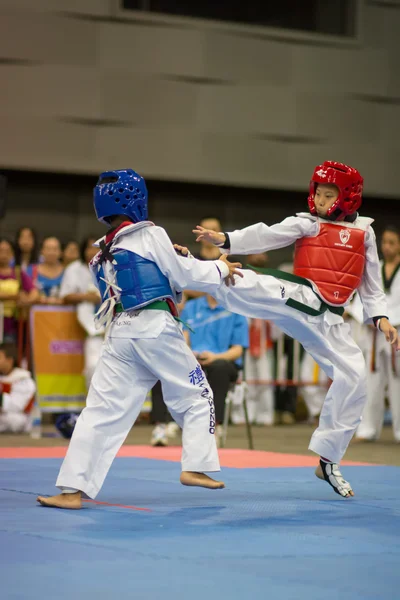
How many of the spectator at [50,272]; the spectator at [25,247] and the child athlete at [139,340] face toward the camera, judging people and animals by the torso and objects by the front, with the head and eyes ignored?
2

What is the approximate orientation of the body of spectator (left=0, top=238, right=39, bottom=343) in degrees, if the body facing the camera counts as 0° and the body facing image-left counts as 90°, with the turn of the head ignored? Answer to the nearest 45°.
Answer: approximately 0°

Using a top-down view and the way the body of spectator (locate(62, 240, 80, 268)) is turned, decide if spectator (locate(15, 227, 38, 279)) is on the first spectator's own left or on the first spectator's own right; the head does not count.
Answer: on the first spectator's own right

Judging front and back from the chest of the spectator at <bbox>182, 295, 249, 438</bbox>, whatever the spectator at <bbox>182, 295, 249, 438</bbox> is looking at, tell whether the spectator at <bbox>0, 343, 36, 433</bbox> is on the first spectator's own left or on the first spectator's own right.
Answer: on the first spectator's own right

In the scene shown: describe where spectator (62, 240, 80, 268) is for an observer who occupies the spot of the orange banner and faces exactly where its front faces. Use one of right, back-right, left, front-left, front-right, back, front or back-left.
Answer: back

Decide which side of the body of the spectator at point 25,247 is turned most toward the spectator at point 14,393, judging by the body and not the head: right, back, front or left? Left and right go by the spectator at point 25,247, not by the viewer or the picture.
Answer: front

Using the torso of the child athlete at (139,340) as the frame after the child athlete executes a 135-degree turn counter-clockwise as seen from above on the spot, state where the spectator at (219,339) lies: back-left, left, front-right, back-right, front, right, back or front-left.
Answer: right

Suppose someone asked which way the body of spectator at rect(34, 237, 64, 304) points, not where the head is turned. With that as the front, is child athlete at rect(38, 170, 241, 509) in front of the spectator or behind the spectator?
in front

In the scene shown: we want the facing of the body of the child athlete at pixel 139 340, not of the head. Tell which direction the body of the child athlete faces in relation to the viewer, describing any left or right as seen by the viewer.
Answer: facing away from the viewer and to the right of the viewer

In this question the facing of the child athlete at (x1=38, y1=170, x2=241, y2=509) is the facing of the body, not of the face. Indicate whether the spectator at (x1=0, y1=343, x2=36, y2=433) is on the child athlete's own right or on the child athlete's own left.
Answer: on the child athlete's own left
